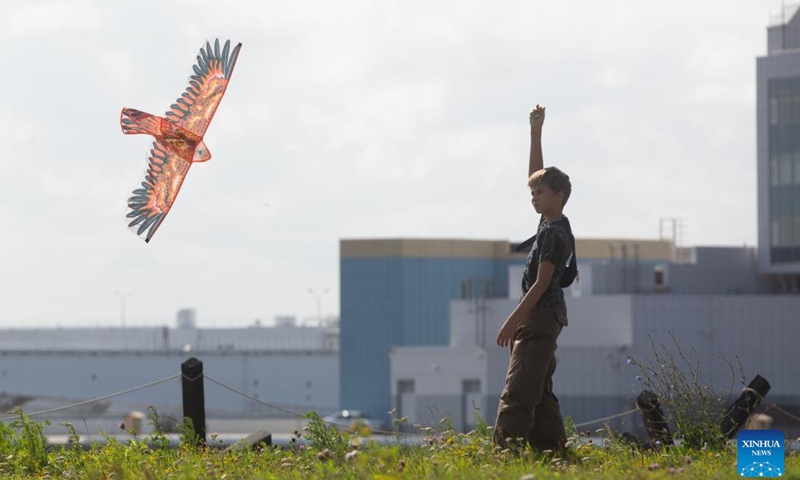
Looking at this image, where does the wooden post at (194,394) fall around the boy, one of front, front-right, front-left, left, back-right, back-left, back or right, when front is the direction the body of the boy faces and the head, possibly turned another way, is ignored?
front-right

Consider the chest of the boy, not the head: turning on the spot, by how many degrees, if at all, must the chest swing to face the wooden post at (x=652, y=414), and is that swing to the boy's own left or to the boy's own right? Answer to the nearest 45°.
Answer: approximately 135° to the boy's own right

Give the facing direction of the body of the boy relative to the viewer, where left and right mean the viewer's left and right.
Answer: facing to the left of the viewer

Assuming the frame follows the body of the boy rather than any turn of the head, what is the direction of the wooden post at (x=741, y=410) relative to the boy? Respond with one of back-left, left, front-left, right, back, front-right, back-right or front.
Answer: back-right
